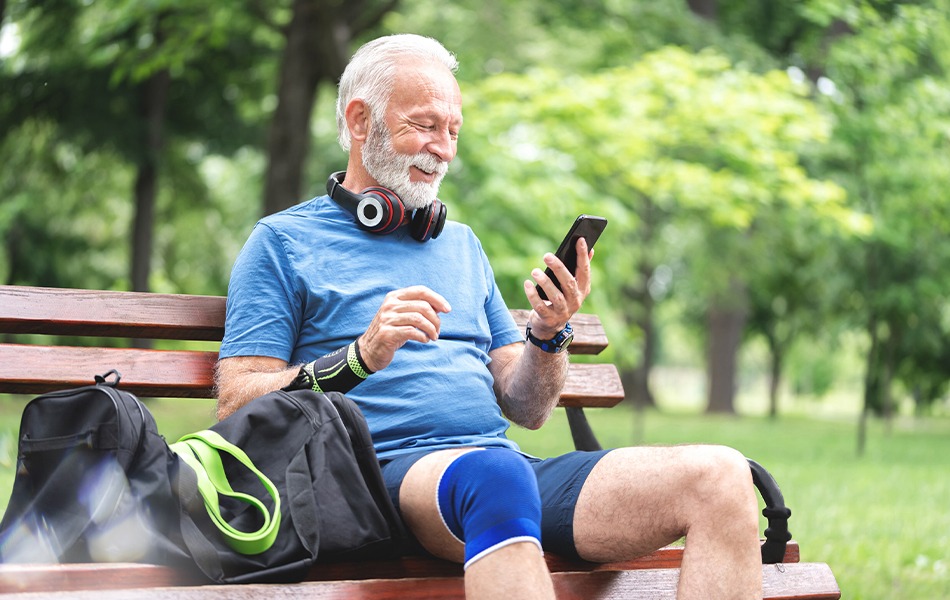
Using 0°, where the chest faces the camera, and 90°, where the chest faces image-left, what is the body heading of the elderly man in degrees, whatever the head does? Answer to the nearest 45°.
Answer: approximately 315°

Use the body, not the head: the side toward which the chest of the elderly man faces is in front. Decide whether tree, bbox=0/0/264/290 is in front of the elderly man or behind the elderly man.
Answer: behind

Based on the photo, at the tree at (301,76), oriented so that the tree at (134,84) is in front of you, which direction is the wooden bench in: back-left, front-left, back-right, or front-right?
back-left

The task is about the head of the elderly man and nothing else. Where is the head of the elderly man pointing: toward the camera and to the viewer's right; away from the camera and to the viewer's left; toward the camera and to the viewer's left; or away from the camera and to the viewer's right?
toward the camera and to the viewer's right

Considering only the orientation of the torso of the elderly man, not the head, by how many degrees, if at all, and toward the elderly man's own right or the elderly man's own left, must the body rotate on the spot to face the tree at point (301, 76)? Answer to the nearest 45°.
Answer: approximately 135° to the elderly man's own left
